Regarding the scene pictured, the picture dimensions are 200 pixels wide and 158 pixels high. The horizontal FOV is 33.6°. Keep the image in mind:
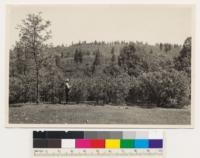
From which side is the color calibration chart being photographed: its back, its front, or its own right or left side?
front
